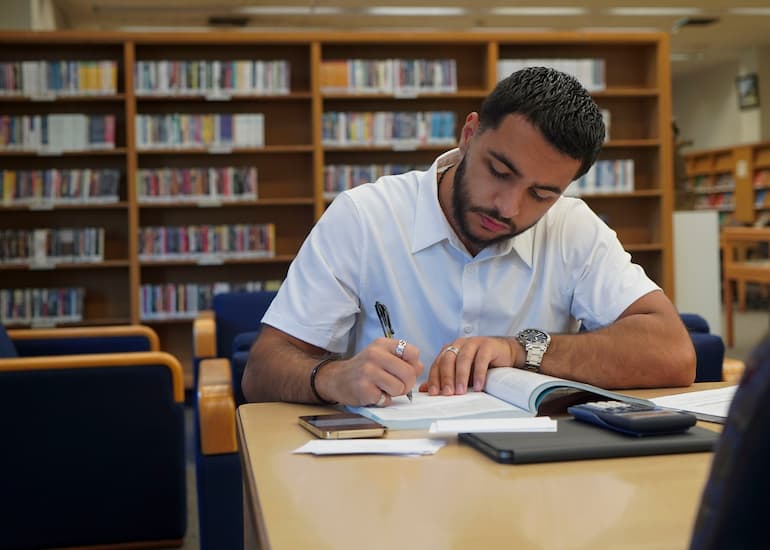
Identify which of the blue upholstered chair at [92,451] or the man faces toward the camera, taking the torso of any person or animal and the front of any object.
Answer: the man

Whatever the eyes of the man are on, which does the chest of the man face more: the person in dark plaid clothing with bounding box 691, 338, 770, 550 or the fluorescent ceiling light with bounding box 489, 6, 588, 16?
the person in dark plaid clothing

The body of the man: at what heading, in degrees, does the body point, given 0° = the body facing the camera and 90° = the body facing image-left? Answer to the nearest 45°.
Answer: approximately 0°

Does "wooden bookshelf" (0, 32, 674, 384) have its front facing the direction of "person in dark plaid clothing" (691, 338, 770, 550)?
yes

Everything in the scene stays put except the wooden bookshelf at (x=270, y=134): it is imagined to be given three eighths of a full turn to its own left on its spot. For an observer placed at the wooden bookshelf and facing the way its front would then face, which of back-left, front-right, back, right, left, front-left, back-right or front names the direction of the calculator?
back-right

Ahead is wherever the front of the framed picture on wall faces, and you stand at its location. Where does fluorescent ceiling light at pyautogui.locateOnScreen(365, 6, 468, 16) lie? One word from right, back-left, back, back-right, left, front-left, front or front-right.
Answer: front

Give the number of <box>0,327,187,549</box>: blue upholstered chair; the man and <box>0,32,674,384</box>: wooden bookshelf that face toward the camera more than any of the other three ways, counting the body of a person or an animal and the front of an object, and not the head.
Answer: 2

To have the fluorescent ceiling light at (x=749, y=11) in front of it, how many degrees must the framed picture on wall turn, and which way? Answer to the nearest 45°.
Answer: approximately 45° to its left

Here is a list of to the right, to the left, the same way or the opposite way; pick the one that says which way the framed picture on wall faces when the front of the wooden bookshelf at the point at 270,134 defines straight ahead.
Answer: to the right

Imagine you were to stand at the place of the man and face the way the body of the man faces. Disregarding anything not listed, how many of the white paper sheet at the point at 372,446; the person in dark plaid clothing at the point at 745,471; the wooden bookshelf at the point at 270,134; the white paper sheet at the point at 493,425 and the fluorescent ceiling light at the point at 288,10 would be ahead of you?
3

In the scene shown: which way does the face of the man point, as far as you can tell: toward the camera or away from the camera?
toward the camera

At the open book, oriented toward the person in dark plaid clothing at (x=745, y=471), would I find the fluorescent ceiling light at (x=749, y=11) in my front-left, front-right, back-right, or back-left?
back-left

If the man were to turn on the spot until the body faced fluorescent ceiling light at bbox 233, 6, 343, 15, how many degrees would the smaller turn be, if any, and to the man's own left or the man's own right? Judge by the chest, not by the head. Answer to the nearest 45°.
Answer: approximately 180°

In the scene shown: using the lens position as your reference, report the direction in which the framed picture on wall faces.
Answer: facing the viewer and to the left of the viewer
